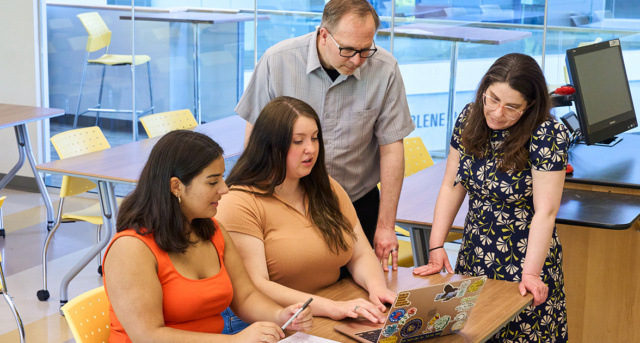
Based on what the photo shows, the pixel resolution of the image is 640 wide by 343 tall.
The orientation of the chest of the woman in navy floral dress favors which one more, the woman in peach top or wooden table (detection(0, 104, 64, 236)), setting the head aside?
the woman in peach top

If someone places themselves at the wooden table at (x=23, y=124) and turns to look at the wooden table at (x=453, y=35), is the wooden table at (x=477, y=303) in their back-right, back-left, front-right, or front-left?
front-right

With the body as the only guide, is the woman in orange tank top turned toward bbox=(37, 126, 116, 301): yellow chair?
no

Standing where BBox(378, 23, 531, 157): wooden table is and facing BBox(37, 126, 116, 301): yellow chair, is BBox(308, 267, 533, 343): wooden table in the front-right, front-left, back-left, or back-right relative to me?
front-left

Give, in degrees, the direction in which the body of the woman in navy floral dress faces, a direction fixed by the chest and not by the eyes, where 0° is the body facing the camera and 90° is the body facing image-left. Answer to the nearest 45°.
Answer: approximately 45°

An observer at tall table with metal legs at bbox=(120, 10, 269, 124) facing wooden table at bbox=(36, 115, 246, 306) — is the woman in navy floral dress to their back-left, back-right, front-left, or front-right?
front-left

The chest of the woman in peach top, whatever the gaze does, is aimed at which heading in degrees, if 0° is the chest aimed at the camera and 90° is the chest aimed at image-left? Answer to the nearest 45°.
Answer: approximately 315°

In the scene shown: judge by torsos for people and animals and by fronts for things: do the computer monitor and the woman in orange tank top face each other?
no

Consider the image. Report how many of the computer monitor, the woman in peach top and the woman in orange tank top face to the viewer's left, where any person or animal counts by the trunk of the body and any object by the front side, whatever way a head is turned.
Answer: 0

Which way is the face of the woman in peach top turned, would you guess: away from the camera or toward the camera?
toward the camera

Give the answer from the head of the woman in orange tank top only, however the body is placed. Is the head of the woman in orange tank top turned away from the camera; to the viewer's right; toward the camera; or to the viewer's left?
to the viewer's right

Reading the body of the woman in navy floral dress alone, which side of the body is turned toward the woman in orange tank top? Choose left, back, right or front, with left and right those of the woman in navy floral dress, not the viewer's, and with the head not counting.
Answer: front

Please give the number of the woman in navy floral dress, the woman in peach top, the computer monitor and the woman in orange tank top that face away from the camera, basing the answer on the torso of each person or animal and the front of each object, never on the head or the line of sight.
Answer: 0

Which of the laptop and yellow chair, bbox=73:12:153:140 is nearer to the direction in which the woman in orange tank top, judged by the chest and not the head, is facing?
the laptop

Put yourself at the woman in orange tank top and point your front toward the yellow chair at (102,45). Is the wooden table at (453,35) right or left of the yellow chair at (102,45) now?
right

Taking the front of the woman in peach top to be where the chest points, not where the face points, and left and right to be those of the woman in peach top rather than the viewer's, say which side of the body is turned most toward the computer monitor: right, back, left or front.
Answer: left

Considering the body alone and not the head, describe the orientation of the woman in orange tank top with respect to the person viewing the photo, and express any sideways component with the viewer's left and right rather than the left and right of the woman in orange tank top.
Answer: facing the viewer and to the right of the viewer

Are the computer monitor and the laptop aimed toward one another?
no
